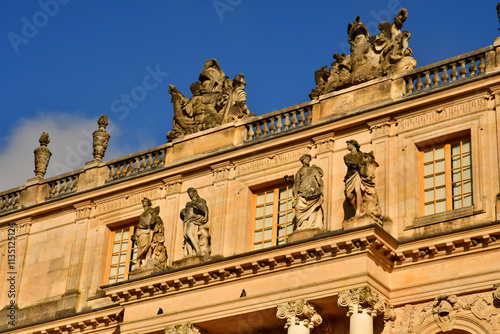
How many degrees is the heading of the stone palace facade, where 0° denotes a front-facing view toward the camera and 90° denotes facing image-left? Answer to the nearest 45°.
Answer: approximately 45°
